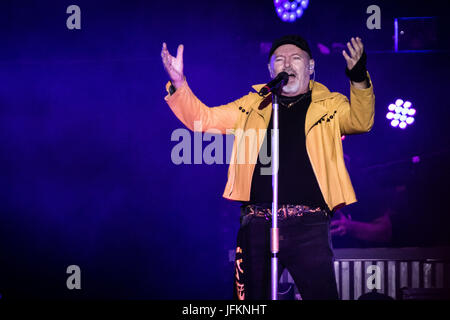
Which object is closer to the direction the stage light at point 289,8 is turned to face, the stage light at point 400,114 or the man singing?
the man singing

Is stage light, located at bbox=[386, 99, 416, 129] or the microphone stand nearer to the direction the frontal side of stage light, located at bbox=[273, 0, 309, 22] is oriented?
the microphone stand

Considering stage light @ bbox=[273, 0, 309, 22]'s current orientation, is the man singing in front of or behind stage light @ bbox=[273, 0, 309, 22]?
in front

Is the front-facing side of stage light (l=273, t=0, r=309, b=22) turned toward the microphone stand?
yes

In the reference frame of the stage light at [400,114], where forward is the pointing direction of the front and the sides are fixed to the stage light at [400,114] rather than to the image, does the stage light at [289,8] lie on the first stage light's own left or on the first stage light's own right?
on the first stage light's own right

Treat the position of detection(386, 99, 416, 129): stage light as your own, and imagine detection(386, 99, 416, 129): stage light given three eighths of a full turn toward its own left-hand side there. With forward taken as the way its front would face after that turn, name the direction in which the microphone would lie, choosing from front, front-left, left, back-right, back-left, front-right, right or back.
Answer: back-right

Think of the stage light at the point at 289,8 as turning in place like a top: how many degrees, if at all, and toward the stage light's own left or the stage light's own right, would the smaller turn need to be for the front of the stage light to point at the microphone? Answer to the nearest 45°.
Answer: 0° — it already faces it

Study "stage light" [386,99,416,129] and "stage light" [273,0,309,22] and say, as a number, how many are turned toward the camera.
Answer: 2

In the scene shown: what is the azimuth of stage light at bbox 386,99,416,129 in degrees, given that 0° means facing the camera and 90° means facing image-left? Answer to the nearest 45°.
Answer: approximately 0°

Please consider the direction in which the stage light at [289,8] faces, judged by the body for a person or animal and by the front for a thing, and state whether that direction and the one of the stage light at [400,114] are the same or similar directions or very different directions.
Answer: same or similar directions

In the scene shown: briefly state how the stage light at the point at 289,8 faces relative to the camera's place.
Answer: facing the viewer

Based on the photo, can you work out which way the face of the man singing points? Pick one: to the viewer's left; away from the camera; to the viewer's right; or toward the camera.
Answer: toward the camera
